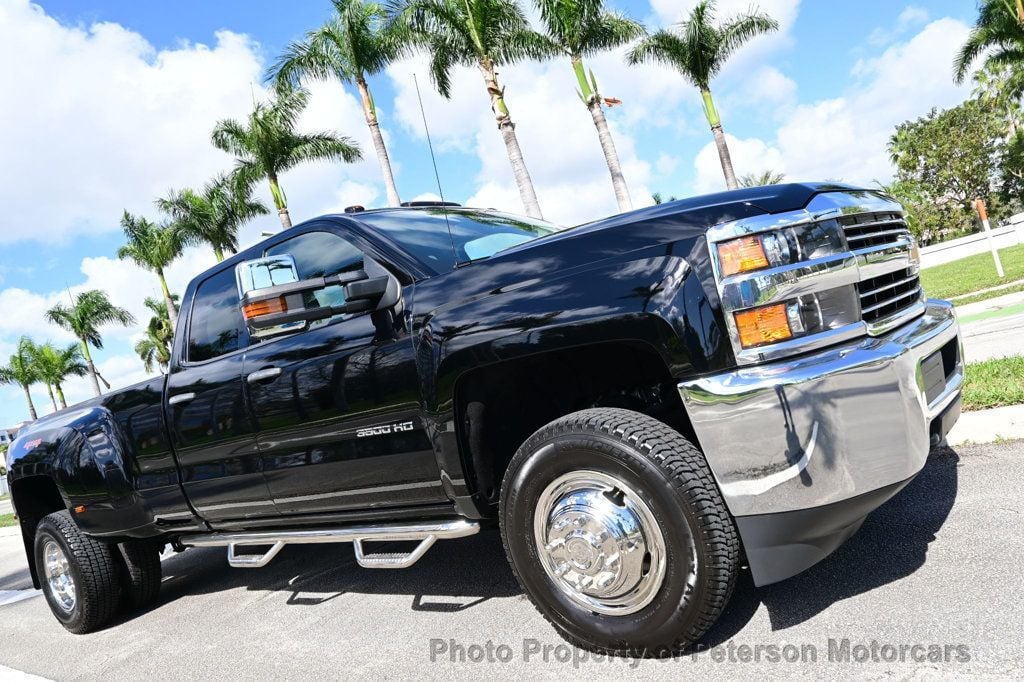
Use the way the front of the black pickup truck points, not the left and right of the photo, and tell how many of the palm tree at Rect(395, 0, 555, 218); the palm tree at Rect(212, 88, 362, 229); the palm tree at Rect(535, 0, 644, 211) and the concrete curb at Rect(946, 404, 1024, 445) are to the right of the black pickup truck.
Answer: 0

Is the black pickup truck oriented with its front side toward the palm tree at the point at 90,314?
no

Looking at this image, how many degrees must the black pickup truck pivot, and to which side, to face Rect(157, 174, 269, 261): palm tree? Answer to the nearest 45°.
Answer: approximately 135° to its left

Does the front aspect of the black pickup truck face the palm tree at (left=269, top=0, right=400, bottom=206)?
no

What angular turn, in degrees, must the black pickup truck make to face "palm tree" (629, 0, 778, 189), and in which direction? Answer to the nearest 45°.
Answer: approximately 90° to its left

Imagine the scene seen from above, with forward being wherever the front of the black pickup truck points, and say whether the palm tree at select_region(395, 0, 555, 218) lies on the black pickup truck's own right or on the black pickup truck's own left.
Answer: on the black pickup truck's own left

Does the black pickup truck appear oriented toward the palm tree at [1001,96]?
no

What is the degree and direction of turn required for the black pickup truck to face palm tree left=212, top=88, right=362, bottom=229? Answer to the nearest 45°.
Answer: approximately 135° to its left

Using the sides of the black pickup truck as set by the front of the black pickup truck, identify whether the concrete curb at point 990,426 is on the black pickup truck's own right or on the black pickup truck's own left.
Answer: on the black pickup truck's own left

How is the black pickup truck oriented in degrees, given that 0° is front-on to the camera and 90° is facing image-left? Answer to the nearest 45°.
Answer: approximately 315°

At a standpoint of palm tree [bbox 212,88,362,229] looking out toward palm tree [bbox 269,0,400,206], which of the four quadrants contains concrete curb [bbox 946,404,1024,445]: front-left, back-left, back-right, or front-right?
front-right

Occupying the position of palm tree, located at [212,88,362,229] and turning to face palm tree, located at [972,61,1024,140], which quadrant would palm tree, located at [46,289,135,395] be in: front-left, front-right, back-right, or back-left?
back-left

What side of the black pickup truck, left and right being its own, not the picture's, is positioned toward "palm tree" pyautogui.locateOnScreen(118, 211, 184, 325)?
back

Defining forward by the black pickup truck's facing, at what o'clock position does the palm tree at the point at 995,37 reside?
The palm tree is roughly at 9 o'clock from the black pickup truck.
